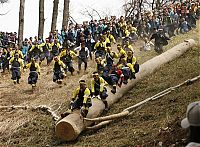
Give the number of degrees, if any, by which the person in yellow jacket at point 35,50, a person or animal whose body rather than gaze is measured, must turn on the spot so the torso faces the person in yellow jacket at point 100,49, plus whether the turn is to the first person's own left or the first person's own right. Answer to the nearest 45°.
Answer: approximately 45° to the first person's own left

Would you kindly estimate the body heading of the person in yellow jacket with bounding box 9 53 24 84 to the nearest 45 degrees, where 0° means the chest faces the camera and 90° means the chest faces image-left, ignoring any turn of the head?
approximately 0°

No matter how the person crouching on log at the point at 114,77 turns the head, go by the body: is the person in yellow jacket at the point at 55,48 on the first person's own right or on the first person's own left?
on the first person's own right

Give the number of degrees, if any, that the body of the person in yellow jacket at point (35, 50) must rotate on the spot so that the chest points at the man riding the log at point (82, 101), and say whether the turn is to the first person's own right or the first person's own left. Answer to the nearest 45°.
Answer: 0° — they already face them

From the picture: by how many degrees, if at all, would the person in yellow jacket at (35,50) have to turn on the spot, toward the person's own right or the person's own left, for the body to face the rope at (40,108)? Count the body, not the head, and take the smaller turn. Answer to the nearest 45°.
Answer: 0° — they already face it

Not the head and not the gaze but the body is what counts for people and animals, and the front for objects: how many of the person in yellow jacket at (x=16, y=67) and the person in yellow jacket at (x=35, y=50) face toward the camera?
2

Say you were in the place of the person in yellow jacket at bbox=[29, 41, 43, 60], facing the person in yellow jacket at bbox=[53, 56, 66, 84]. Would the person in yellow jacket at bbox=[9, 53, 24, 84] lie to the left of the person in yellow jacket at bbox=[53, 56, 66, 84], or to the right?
right

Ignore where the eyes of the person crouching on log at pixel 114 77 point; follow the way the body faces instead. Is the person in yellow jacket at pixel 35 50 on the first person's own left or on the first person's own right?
on the first person's own right

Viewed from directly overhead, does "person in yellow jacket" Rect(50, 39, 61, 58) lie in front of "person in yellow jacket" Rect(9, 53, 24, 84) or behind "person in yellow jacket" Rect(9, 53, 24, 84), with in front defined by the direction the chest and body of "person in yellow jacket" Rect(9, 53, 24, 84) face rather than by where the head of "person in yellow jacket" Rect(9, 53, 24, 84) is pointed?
behind

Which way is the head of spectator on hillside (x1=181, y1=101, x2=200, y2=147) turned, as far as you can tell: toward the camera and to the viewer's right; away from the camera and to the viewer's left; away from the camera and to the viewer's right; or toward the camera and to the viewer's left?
away from the camera and to the viewer's left

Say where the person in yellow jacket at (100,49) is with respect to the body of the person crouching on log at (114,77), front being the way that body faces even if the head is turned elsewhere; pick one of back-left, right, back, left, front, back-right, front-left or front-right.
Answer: back-right
